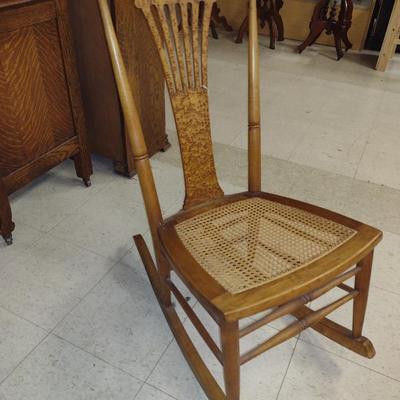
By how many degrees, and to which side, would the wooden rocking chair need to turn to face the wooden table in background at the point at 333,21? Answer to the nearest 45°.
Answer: approximately 135° to its left

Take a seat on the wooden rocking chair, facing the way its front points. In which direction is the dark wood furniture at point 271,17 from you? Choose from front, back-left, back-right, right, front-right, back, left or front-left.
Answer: back-left

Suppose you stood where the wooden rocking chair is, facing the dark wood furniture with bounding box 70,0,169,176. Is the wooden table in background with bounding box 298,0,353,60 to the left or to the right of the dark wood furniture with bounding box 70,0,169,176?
right

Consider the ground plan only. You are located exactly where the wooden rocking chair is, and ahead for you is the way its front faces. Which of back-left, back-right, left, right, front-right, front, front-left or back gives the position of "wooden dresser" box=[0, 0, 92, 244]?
back

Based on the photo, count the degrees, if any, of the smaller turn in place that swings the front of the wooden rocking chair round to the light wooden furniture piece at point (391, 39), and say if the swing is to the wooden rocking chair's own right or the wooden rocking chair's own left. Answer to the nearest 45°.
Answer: approximately 90° to the wooden rocking chair's own left

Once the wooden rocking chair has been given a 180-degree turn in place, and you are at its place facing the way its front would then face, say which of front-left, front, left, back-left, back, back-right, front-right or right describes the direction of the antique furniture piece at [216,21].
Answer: front-right

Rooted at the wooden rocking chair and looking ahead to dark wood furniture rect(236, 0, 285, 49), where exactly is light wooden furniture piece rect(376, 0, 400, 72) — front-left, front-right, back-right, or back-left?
front-right

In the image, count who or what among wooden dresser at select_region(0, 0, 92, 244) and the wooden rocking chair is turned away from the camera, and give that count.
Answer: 0

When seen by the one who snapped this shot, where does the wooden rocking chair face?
facing the viewer and to the right of the viewer
